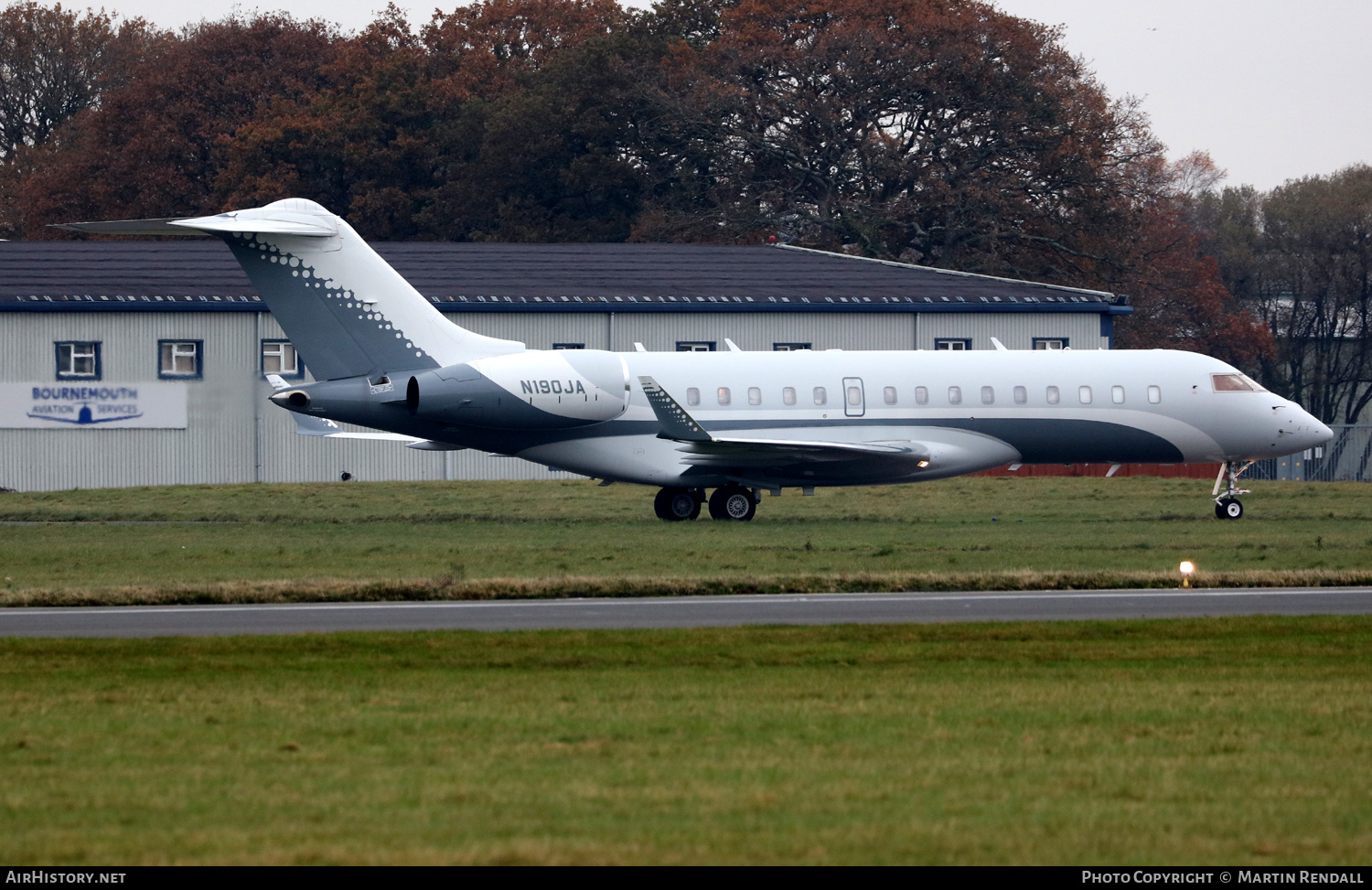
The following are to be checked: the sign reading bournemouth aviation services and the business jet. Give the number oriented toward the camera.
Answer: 1

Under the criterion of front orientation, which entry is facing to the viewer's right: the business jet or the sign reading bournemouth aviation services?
the business jet

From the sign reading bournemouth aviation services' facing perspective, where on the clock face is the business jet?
The business jet is roughly at 11 o'clock from the sign reading bournemouth aviation services.

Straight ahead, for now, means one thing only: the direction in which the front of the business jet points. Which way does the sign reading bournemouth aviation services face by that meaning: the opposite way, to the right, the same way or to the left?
to the right

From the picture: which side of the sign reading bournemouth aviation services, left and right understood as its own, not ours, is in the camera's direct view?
front

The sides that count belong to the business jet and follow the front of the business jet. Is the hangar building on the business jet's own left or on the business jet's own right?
on the business jet's own left

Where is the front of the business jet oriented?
to the viewer's right

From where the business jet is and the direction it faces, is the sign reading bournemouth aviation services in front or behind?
behind
